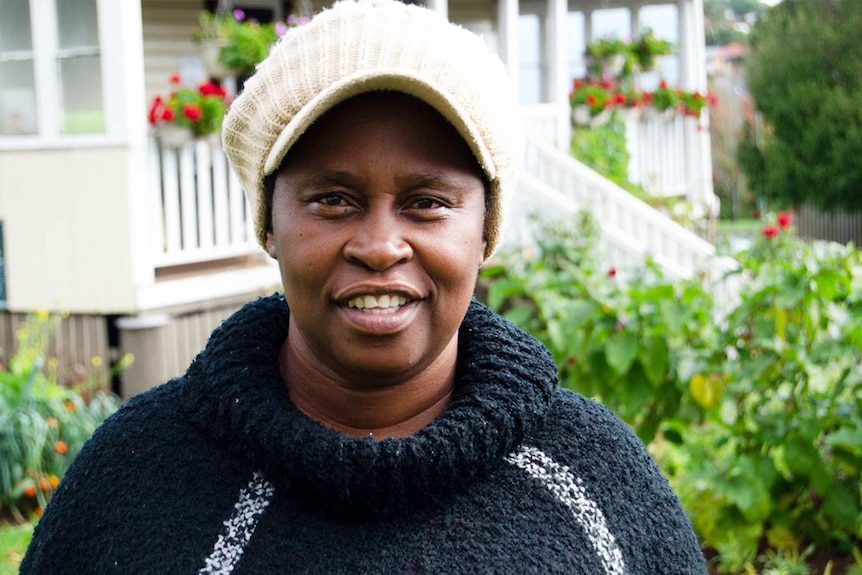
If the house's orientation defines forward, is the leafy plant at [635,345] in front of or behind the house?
in front

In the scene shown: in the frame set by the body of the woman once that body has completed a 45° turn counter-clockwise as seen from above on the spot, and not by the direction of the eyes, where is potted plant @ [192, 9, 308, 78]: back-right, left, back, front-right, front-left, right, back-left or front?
back-left

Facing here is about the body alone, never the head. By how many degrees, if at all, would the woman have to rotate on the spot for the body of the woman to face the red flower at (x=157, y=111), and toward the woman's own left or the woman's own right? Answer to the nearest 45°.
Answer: approximately 180°

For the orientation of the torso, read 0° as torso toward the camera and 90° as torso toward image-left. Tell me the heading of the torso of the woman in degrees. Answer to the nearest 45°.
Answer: approximately 0°

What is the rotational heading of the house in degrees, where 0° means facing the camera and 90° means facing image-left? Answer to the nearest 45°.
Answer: approximately 315°

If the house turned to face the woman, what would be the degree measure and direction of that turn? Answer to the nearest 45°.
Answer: approximately 45° to its right

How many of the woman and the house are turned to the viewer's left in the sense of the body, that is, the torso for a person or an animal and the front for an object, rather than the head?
0
